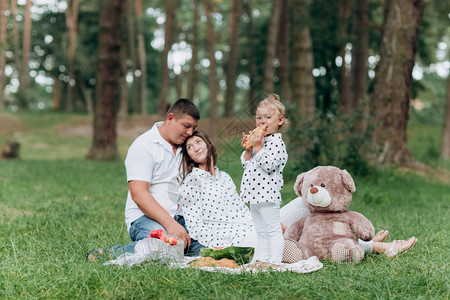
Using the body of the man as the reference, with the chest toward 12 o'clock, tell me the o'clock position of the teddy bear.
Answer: The teddy bear is roughly at 11 o'clock from the man.

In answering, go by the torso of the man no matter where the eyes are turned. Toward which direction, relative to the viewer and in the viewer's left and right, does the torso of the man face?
facing the viewer and to the right of the viewer

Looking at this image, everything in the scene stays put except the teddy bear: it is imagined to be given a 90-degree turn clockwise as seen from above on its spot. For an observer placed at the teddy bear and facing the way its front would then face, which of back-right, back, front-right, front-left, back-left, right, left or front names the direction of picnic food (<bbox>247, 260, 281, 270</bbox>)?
left

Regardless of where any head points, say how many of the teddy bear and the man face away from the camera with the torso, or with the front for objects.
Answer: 0

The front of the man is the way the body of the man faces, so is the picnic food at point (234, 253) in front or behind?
in front

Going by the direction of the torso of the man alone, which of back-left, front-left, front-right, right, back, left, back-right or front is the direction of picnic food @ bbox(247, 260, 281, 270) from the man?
front

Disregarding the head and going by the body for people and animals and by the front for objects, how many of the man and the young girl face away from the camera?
0

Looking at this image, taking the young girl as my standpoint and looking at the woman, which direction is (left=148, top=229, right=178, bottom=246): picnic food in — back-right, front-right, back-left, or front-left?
front-left

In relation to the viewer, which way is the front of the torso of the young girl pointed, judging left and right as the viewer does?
facing the viewer and to the left of the viewer

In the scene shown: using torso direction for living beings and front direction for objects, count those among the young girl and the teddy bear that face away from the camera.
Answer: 0

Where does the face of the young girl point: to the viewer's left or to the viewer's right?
to the viewer's left

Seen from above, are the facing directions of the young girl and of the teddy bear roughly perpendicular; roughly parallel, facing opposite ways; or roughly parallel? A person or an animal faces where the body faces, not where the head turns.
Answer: roughly parallel

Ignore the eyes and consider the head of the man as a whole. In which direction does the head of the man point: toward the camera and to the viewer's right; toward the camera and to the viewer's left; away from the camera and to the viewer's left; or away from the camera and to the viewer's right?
toward the camera and to the viewer's right
